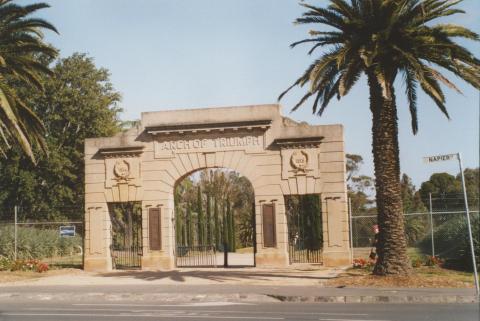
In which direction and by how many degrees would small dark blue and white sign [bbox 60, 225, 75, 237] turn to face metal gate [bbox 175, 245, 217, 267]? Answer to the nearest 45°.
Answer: approximately 135° to its left

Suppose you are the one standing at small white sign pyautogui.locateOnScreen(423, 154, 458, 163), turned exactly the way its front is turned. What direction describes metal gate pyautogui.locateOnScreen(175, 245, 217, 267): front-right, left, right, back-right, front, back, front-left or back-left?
back-right

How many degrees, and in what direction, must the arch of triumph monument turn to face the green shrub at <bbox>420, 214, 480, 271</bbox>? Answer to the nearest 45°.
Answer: approximately 90° to its left

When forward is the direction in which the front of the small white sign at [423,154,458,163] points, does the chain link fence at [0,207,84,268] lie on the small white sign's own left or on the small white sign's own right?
on the small white sign's own right

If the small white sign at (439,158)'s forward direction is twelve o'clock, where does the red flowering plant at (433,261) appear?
The red flowering plant is roughly at 6 o'clock from the small white sign.

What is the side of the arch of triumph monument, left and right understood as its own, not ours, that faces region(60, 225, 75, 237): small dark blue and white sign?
right

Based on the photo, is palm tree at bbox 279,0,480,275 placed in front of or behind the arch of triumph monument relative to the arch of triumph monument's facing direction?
in front

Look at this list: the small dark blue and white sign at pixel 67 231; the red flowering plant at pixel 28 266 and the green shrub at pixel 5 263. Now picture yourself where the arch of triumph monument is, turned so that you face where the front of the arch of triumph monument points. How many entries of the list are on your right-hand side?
3

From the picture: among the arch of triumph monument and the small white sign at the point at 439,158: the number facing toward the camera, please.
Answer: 2

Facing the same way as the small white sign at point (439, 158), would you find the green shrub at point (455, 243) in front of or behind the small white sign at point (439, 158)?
behind

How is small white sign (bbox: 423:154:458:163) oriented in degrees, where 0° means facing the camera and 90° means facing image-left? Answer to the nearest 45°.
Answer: approximately 0°
